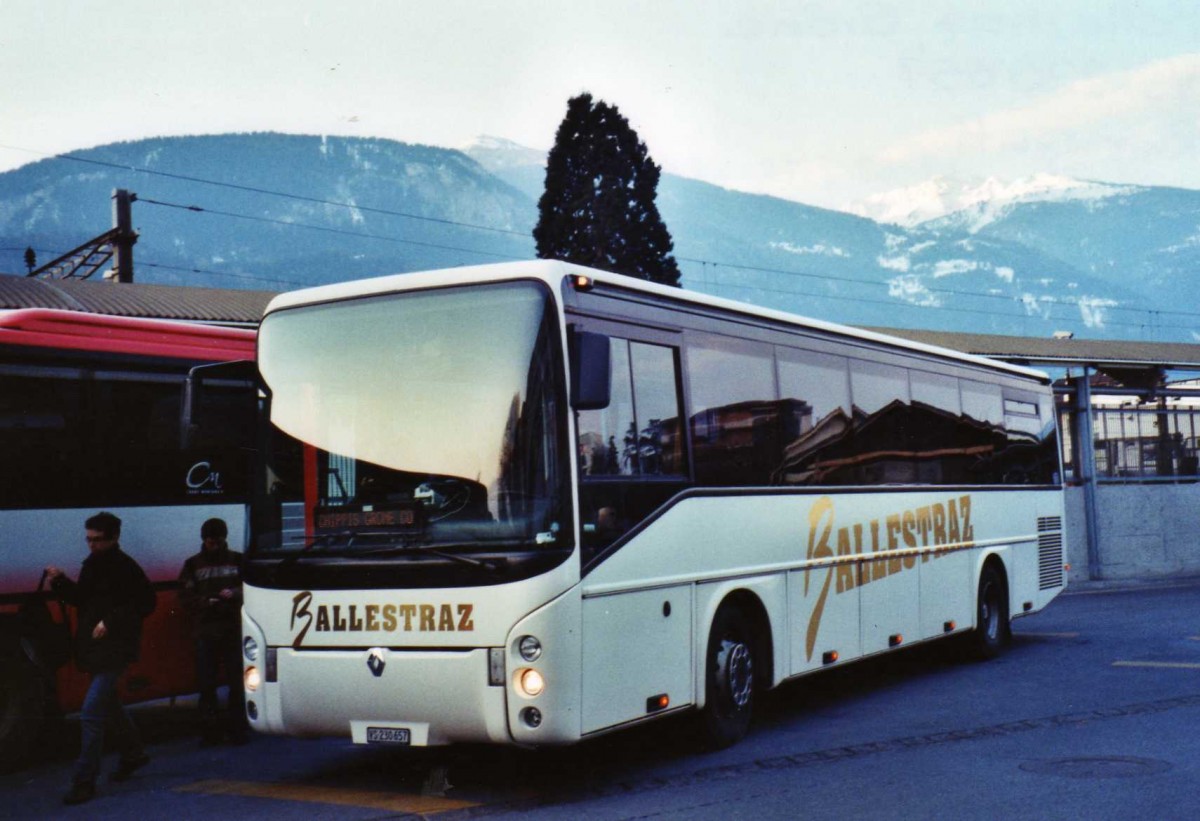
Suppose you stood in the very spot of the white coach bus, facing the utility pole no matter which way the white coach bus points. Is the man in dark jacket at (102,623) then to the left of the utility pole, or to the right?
left

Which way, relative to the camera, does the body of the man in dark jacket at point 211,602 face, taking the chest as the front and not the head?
toward the camera

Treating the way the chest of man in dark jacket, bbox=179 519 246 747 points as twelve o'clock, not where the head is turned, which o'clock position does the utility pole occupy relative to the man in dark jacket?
The utility pole is roughly at 6 o'clock from the man in dark jacket.

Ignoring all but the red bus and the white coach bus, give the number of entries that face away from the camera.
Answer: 0

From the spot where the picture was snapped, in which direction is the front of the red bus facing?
facing the viewer and to the left of the viewer

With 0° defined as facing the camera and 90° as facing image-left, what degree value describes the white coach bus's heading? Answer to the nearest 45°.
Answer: approximately 45°

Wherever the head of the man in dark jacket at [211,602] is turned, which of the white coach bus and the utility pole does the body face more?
the white coach bus

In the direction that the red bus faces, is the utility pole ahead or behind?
behind

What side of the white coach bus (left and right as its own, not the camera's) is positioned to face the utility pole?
right

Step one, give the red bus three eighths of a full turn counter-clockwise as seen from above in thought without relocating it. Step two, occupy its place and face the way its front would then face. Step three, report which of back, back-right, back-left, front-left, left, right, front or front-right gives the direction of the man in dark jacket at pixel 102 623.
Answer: right
